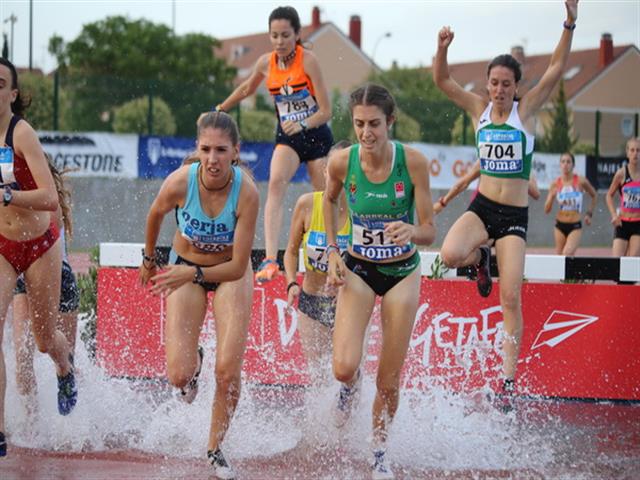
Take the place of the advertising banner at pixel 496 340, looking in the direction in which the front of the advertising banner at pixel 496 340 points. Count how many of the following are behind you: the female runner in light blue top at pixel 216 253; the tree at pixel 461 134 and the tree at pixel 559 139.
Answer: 2

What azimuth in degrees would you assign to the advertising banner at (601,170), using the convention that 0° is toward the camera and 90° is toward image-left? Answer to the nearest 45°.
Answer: approximately 0°

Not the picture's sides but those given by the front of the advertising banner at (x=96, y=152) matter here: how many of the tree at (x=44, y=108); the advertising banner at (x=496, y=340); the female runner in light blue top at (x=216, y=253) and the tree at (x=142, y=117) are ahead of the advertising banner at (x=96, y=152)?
2

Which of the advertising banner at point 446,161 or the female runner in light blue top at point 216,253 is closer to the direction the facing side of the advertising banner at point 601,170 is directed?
the female runner in light blue top

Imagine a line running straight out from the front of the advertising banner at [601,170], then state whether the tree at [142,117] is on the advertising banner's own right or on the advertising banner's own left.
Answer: on the advertising banner's own right

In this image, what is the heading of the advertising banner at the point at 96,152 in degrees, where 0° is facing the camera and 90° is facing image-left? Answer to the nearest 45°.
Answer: approximately 0°

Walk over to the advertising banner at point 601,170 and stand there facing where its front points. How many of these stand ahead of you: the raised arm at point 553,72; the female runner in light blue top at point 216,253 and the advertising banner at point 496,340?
3

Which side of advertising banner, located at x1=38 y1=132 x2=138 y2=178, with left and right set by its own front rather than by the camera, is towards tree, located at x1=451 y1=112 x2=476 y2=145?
left
